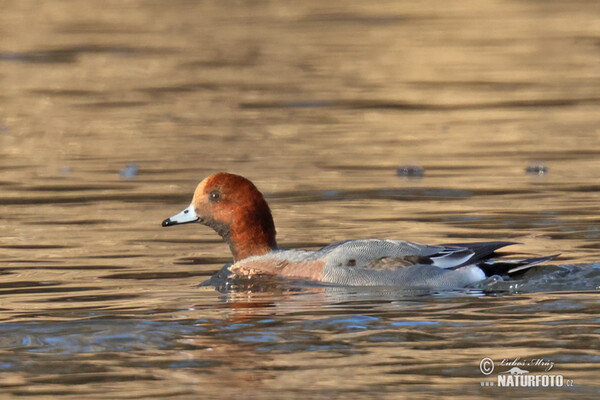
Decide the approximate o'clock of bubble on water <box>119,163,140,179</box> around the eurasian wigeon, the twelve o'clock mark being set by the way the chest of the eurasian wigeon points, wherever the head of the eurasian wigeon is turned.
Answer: The bubble on water is roughly at 2 o'clock from the eurasian wigeon.

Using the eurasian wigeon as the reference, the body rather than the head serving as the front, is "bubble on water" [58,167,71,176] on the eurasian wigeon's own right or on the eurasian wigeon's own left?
on the eurasian wigeon's own right

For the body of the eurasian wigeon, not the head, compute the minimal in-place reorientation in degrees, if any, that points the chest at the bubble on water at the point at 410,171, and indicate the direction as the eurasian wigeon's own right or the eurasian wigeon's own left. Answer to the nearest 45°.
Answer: approximately 90° to the eurasian wigeon's own right

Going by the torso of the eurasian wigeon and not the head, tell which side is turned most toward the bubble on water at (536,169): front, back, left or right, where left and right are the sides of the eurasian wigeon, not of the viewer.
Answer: right

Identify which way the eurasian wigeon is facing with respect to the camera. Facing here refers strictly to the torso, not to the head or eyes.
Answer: to the viewer's left
